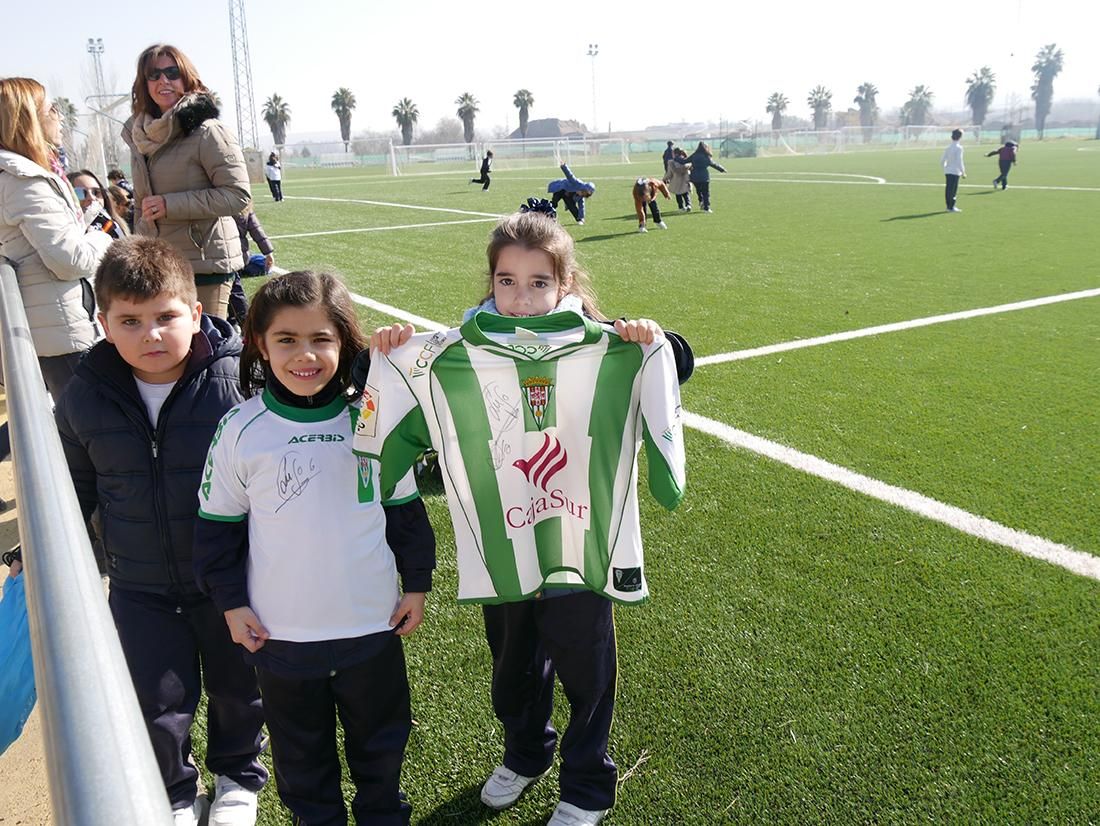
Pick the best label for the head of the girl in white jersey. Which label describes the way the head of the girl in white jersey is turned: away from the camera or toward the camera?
toward the camera

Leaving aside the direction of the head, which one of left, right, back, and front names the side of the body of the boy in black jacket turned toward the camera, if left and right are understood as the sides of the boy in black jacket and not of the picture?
front

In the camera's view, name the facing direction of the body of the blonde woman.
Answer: to the viewer's right

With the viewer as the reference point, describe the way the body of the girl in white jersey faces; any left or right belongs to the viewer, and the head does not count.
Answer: facing the viewer

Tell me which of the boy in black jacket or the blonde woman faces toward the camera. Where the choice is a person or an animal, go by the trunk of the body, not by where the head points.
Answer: the boy in black jacket

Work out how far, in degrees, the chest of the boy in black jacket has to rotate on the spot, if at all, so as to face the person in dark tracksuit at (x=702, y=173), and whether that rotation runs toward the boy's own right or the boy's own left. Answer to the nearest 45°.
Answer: approximately 135° to the boy's own left

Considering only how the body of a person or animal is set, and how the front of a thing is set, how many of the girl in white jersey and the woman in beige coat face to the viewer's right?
0

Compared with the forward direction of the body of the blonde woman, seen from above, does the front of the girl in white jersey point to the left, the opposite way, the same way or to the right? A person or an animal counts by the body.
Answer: to the right

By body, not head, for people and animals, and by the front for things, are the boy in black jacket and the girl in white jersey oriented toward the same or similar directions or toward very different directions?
same or similar directions

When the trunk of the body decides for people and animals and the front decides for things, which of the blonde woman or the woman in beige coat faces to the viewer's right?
the blonde woman

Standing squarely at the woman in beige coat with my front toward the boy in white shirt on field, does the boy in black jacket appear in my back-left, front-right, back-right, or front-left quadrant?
back-right

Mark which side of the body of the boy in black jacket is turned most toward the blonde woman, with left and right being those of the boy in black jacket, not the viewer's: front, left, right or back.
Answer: back

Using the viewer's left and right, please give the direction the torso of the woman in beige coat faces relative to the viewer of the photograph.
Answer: facing the viewer and to the left of the viewer
